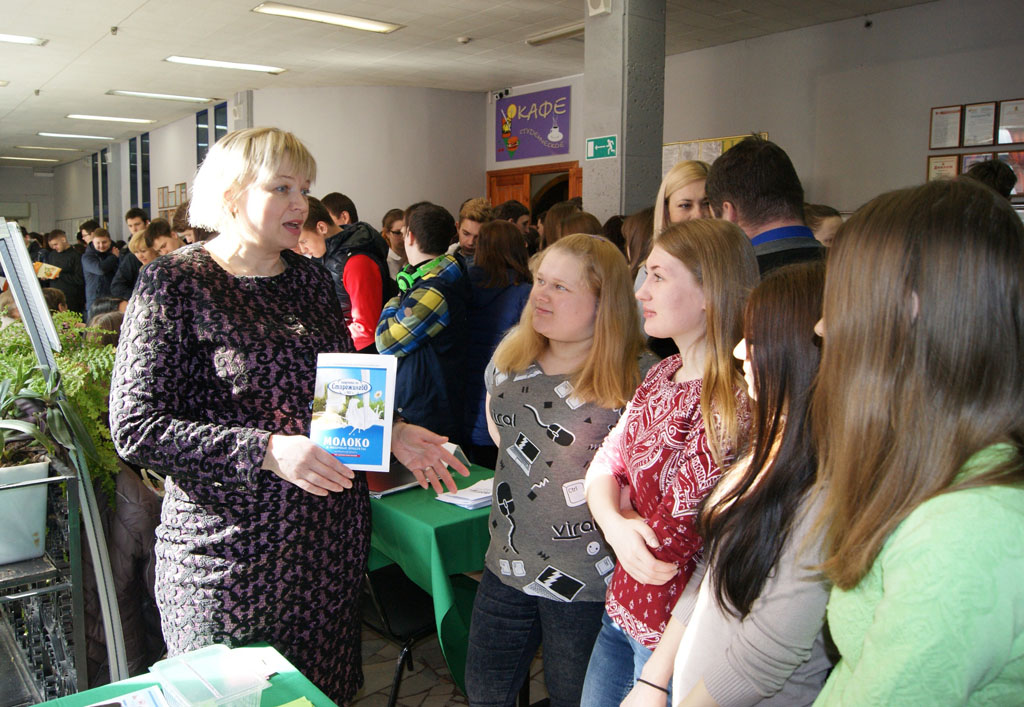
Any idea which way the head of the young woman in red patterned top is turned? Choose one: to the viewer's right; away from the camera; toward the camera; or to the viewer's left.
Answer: to the viewer's left

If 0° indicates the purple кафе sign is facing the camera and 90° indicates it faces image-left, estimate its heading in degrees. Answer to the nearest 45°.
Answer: approximately 45°

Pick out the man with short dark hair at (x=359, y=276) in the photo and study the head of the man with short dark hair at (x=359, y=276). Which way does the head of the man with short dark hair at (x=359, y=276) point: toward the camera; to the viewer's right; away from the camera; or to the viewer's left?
to the viewer's left

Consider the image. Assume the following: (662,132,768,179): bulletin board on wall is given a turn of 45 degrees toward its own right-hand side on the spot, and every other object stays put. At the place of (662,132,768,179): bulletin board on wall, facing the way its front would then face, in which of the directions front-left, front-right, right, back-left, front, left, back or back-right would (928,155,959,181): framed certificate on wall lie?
back-left

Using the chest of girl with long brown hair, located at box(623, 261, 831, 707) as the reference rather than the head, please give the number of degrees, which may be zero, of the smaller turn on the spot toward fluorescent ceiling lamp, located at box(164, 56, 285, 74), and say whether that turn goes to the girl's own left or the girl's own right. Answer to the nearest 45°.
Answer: approximately 45° to the girl's own right

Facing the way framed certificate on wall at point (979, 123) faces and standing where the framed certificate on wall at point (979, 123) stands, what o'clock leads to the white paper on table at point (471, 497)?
The white paper on table is roughly at 11 o'clock from the framed certificate on wall.

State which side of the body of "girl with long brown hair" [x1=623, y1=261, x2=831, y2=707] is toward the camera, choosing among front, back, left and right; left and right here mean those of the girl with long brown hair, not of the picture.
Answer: left

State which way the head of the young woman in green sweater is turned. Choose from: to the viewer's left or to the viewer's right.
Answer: to the viewer's left

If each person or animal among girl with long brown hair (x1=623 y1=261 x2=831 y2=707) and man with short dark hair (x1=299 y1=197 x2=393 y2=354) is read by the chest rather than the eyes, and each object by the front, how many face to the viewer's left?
2

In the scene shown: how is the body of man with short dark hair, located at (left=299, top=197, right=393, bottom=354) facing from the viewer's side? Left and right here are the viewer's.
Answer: facing to the left of the viewer

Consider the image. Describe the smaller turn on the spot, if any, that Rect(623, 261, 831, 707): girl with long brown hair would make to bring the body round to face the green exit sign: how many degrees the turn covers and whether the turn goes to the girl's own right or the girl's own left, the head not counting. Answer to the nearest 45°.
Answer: approximately 90° to the girl's own right

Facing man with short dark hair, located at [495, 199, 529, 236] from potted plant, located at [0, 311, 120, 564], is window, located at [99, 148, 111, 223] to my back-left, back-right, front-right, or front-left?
front-left

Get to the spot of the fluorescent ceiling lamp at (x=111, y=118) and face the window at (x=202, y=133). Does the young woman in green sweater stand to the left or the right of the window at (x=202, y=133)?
right

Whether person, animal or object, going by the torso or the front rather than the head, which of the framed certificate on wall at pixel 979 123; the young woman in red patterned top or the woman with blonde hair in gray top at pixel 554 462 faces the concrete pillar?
the framed certificate on wall
